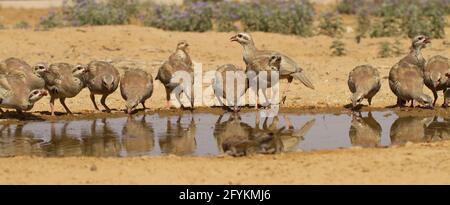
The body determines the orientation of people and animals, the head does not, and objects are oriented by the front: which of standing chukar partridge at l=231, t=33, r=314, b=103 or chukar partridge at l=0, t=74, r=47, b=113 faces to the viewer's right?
the chukar partridge

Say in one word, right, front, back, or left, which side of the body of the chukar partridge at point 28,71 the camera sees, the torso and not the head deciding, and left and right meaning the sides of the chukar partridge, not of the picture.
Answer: right

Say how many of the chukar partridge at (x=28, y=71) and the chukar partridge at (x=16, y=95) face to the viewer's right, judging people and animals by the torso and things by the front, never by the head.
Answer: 2

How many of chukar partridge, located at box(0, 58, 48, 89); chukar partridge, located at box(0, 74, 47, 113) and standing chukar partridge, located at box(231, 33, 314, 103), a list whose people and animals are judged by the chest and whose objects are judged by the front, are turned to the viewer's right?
2

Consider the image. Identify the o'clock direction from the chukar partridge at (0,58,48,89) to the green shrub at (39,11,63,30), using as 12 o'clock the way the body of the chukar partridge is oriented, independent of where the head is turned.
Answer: The green shrub is roughly at 9 o'clock from the chukar partridge.

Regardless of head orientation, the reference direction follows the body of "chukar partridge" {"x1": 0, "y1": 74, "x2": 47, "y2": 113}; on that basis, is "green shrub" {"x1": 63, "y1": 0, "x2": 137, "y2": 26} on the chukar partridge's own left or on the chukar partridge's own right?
on the chukar partridge's own left

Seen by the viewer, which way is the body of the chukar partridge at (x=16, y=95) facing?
to the viewer's right

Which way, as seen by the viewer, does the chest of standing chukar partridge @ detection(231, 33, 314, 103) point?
to the viewer's left

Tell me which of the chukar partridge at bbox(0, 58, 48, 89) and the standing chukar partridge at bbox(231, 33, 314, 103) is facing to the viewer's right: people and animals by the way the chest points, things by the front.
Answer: the chukar partridge
